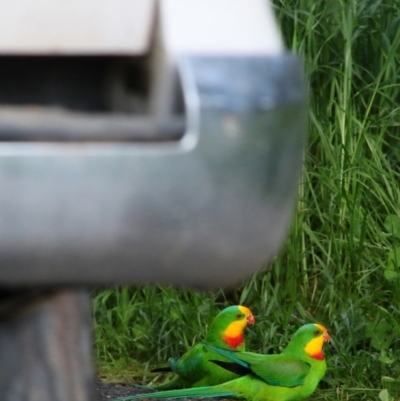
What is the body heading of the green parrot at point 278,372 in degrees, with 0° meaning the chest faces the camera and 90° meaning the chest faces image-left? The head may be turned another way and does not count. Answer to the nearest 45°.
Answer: approximately 270°

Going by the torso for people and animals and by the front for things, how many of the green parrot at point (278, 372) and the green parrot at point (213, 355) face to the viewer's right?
2

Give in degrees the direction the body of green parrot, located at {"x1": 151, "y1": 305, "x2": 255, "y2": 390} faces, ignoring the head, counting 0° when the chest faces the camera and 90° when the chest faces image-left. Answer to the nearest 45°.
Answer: approximately 270°
